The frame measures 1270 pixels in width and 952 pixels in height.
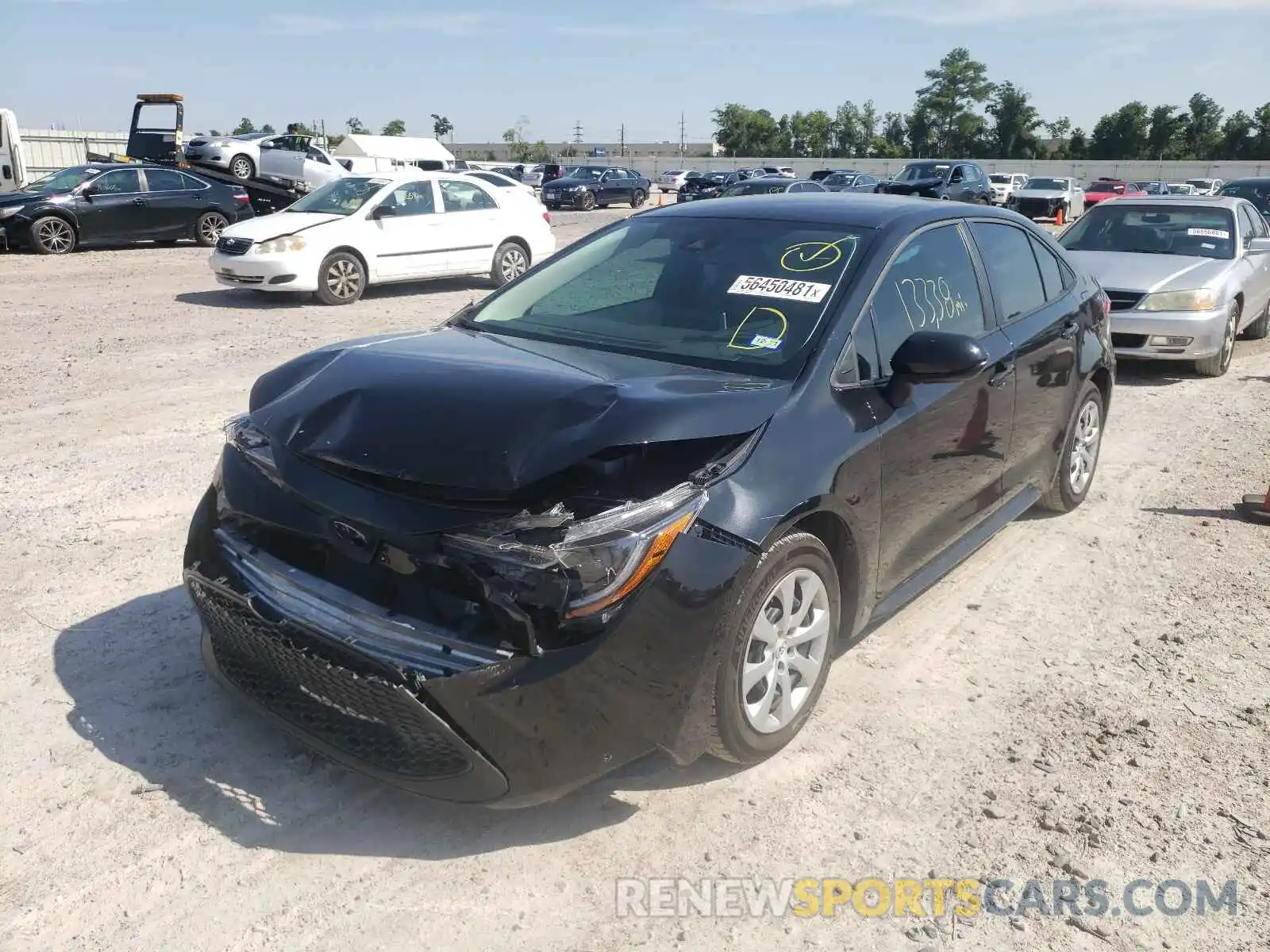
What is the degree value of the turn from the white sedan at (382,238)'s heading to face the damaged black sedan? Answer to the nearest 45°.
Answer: approximately 45° to its left

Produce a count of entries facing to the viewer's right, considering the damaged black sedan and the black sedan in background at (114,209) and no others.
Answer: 0

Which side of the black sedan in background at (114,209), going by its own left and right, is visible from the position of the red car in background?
back

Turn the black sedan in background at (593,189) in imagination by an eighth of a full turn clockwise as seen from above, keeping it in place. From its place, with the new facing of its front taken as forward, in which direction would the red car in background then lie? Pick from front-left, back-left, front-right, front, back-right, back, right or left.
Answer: back

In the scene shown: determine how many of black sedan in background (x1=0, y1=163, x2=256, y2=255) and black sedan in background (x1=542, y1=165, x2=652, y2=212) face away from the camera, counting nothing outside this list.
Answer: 0

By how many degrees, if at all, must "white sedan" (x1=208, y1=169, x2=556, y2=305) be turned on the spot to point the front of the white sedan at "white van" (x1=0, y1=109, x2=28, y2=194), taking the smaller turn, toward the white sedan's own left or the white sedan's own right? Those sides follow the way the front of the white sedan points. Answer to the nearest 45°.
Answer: approximately 90° to the white sedan's own right

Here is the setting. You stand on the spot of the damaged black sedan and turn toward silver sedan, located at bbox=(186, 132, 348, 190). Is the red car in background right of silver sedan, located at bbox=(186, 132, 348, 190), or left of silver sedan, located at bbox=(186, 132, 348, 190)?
right

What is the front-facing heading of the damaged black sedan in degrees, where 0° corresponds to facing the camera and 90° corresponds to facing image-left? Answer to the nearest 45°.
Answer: approximately 45°

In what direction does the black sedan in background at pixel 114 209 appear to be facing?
to the viewer's left

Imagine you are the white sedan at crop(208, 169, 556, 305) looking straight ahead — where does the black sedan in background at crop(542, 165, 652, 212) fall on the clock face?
The black sedan in background is roughly at 5 o'clock from the white sedan.

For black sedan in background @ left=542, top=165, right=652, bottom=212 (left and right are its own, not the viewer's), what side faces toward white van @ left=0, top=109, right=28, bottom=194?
front

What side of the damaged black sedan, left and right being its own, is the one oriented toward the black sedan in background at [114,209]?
right

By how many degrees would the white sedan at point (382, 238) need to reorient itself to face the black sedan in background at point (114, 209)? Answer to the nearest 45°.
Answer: approximately 90° to its right
